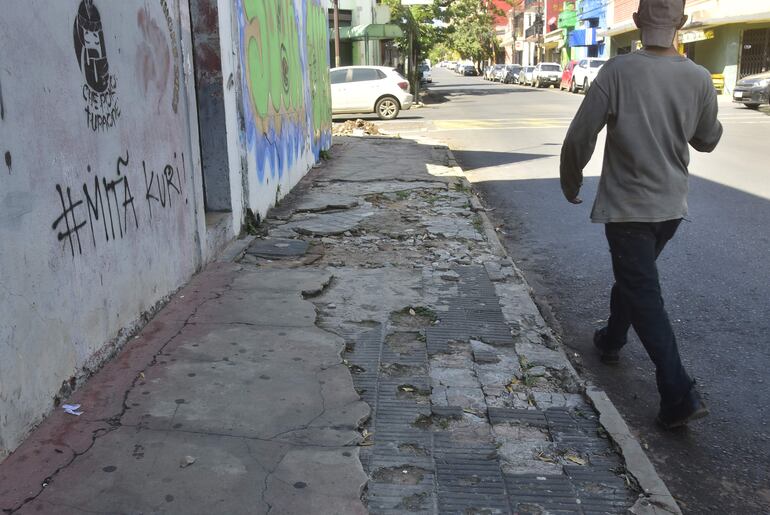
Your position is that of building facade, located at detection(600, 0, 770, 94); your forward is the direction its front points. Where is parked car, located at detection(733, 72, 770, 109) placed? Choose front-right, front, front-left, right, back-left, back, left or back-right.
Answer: front-left

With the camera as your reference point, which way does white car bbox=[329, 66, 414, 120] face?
facing to the left of the viewer

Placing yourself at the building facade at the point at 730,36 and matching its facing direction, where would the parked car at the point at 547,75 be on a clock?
The parked car is roughly at 3 o'clock from the building facade.

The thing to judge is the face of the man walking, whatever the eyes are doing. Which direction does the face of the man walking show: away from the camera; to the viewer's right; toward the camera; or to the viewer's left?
away from the camera

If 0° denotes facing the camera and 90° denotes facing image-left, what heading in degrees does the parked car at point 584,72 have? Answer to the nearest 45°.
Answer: approximately 45°

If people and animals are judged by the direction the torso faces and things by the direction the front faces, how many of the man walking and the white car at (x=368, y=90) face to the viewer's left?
1

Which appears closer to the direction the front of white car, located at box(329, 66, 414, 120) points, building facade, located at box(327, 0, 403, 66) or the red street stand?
the building facade

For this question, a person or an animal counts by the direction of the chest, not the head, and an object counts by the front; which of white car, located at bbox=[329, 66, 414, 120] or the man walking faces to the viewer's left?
the white car

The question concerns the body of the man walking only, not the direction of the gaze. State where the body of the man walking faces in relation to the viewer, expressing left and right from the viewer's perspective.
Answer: facing away from the viewer and to the right of the viewer
